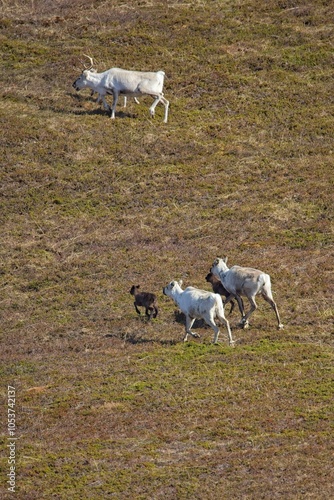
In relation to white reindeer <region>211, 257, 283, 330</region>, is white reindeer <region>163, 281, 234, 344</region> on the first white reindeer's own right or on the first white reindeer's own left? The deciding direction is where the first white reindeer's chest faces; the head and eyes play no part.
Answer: on the first white reindeer's own left

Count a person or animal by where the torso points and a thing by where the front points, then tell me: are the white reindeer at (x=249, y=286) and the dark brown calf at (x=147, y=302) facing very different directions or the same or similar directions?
same or similar directions

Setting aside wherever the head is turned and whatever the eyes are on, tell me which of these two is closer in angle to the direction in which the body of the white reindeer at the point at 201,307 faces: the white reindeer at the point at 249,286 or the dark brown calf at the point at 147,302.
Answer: the dark brown calf

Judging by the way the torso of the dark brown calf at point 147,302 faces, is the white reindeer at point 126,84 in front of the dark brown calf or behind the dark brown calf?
in front

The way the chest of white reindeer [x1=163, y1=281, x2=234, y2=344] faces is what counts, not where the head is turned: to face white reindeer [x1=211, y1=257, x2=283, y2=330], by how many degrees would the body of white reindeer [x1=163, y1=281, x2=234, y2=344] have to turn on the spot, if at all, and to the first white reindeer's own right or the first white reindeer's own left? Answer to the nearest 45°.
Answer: approximately 90° to the first white reindeer's own right

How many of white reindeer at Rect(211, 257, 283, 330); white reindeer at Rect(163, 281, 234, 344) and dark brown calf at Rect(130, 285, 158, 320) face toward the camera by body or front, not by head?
0

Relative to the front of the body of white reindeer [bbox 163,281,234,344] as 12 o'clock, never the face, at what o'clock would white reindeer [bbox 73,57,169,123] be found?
The white reindeer [bbox 73,57,169,123] is roughly at 1 o'clock from the white reindeer [bbox 163,281,234,344].

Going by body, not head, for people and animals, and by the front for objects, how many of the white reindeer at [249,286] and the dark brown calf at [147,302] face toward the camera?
0

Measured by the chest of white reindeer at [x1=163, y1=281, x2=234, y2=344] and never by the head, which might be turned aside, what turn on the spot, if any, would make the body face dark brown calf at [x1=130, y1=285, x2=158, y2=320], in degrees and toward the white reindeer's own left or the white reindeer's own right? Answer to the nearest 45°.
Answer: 0° — it already faces it

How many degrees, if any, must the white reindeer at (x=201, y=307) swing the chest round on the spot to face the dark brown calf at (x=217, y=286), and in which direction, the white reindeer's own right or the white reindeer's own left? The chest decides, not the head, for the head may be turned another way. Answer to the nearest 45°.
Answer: approximately 45° to the white reindeer's own right

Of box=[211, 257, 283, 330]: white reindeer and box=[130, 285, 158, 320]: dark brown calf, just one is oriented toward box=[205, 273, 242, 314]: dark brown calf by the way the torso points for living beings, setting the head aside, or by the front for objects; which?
the white reindeer

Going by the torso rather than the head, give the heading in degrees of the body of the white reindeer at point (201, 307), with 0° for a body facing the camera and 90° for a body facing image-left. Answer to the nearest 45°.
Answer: approximately 135°

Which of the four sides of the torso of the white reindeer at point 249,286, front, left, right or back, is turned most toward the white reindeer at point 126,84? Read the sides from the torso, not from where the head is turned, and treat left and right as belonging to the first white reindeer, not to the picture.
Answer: front

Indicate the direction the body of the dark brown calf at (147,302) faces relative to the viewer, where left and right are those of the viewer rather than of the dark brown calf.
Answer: facing away from the viewer and to the left of the viewer

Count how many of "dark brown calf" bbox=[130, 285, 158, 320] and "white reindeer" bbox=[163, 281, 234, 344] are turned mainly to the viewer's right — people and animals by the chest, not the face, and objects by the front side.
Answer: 0

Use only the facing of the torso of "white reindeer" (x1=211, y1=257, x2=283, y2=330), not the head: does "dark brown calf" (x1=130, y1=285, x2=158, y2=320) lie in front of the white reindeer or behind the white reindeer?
in front

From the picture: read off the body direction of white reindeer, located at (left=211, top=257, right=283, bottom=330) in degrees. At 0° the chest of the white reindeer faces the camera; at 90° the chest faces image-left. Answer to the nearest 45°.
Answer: approximately 135°
